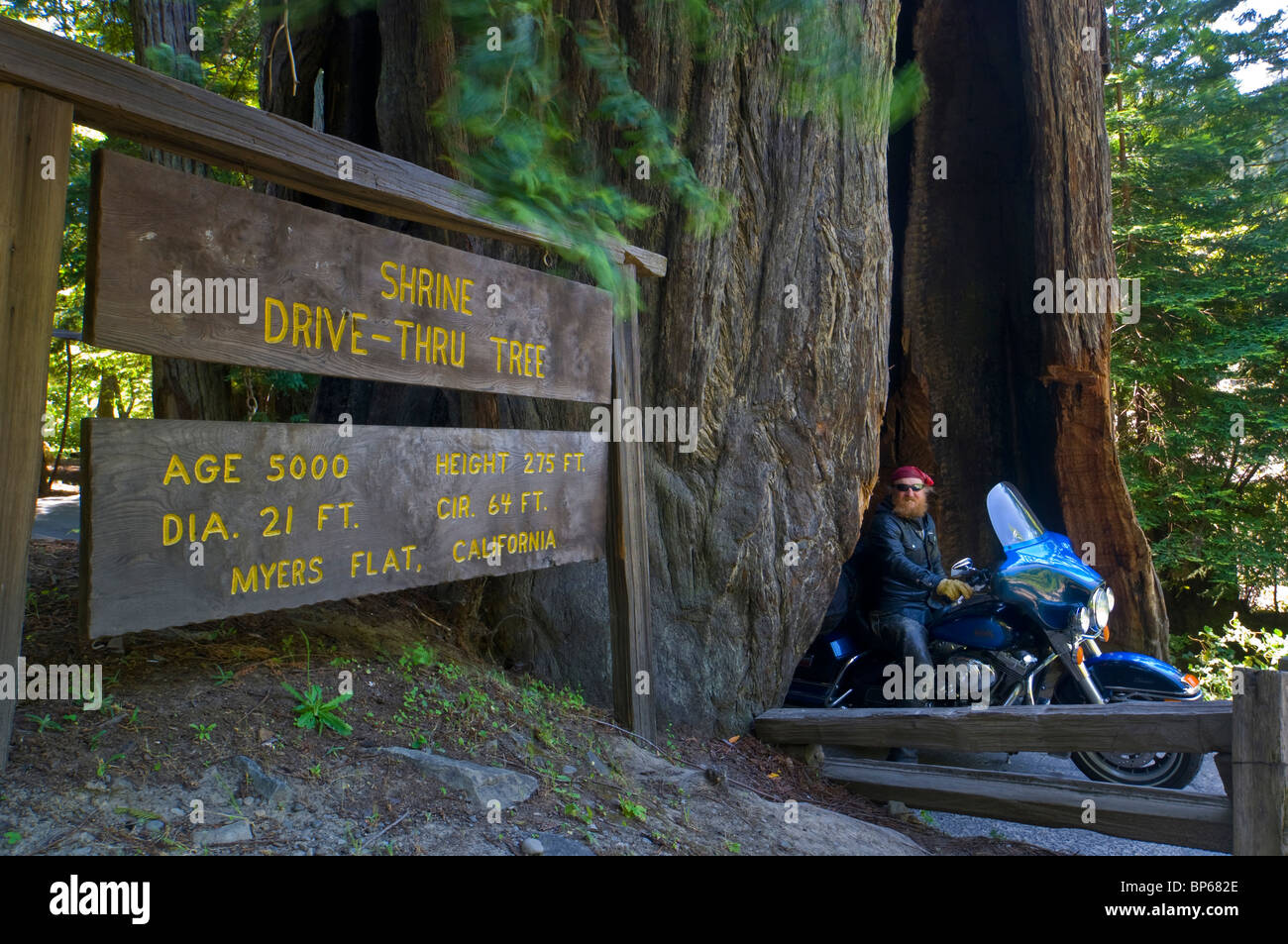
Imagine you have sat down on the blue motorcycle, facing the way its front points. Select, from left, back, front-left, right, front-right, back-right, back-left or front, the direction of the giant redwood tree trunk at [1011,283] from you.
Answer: back-left

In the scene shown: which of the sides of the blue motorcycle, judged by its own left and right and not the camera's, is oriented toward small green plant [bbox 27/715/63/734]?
right

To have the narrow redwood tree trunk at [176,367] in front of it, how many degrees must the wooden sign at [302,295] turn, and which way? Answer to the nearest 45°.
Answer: approximately 135° to its left

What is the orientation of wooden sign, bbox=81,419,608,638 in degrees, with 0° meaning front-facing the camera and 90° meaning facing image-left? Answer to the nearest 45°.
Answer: approximately 315°

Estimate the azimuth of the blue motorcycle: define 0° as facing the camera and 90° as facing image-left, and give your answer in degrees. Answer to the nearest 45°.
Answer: approximately 315°

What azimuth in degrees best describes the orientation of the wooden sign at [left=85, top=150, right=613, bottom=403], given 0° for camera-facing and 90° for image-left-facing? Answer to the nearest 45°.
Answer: approximately 315°
